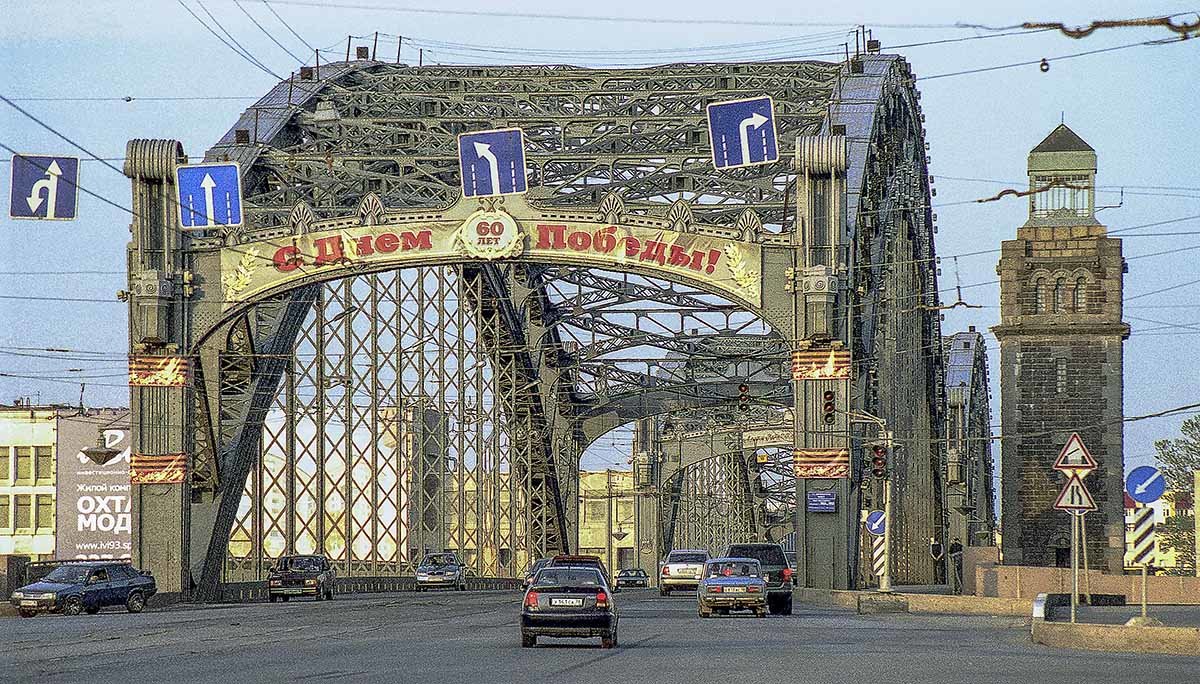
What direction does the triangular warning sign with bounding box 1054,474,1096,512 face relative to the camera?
toward the camera

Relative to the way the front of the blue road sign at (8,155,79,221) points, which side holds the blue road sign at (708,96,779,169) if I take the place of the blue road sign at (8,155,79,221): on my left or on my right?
on my left

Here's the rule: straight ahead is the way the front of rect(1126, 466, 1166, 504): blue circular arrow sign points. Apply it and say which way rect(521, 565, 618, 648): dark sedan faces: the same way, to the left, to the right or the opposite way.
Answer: the opposite way

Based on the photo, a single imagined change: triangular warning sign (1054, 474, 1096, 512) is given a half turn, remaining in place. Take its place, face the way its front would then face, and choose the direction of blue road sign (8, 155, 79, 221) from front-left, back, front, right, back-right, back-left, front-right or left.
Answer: left

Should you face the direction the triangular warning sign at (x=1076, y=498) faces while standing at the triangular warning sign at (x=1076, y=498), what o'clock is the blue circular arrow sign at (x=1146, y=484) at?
The blue circular arrow sign is roughly at 8 o'clock from the triangular warning sign.

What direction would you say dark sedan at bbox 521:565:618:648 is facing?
away from the camera

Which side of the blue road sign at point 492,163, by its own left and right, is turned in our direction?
front

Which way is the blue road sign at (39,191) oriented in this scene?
toward the camera

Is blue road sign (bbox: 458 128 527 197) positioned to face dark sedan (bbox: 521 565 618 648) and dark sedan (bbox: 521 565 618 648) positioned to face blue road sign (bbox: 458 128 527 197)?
yes

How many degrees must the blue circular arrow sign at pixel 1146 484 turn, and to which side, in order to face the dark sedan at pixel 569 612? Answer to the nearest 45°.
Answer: approximately 45° to its right

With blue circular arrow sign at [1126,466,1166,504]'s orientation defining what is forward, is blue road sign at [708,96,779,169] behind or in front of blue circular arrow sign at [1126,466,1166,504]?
behind
